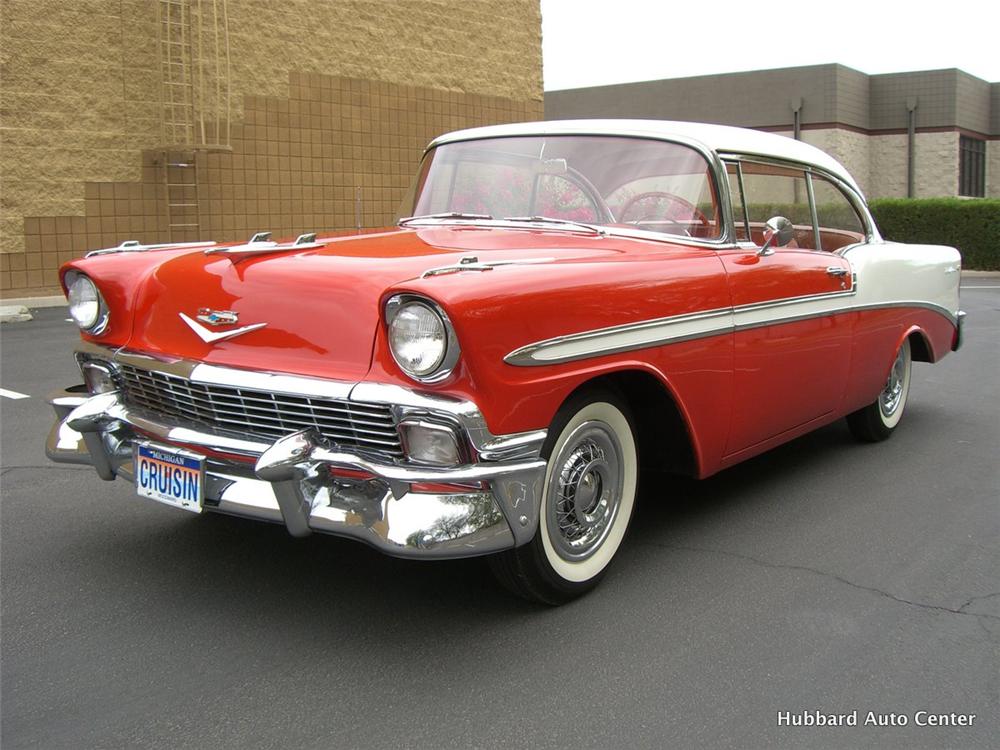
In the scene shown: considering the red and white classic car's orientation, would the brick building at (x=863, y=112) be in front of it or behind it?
behind

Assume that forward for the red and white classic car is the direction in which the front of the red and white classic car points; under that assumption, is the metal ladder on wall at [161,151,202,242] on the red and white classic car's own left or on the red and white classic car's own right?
on the red and white classic car's own right

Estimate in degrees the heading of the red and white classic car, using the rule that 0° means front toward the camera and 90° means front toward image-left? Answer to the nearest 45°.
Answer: approximately 45°

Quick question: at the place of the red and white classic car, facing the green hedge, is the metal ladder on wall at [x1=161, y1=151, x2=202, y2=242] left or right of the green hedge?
left

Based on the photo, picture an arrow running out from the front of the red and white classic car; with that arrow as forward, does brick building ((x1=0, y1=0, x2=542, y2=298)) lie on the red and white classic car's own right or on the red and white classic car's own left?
on the red and white classic car's own right
